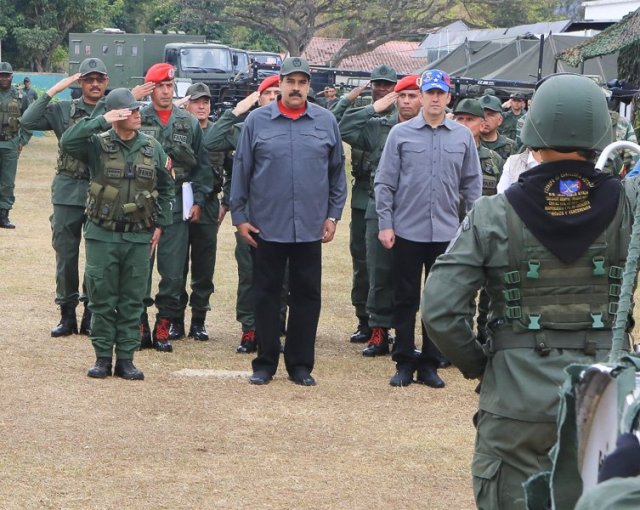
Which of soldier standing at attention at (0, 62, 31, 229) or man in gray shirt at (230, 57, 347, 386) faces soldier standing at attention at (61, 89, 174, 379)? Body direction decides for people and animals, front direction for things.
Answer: soldier standing at attention at (0, 62, 31, 229)

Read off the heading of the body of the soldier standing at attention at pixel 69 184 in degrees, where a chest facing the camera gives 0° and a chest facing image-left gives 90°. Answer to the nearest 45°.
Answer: approximately 0°

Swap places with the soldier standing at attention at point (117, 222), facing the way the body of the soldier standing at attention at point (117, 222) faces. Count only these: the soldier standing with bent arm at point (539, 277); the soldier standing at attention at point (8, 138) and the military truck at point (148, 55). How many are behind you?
2

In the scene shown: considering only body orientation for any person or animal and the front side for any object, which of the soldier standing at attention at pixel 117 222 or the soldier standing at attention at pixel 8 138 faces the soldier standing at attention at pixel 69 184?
the soldier standing at attention at pixel 8 138

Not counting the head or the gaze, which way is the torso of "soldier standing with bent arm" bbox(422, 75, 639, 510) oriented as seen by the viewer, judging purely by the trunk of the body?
away from the camera

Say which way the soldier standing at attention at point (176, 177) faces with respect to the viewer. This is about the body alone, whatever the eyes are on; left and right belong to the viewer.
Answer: facing the viewer

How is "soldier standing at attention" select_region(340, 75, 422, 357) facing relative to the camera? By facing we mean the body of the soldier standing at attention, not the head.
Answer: toward the camera

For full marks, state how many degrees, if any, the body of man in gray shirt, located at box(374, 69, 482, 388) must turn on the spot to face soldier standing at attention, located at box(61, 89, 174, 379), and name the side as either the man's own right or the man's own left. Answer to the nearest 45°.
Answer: approximately 90° to the man's own right

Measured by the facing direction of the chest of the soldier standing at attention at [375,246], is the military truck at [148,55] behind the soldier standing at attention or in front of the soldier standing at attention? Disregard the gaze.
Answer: behind

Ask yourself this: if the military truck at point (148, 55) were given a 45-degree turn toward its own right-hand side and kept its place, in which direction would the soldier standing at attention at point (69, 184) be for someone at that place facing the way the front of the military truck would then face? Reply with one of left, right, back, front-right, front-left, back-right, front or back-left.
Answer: front
